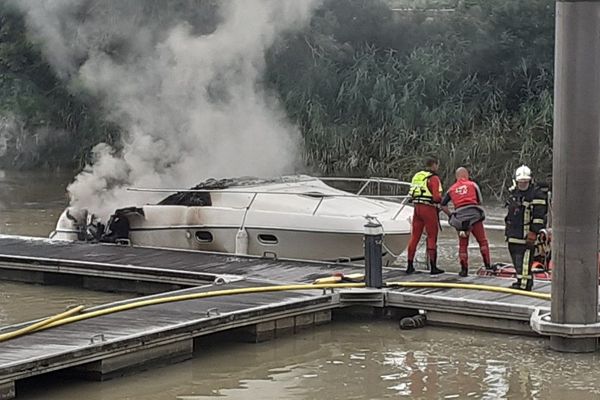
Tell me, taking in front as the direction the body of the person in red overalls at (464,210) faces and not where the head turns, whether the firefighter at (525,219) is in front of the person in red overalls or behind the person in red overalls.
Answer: behind

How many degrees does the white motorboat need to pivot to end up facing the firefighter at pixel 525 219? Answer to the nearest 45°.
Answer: approximately 45° to its right

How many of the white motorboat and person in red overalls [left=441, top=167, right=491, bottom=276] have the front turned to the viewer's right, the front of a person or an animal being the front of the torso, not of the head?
1

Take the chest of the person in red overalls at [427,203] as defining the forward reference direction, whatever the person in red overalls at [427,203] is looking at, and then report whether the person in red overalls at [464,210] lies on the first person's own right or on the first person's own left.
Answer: on the first person's own right

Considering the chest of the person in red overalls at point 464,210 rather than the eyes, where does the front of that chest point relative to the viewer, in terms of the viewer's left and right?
facing away from the viewer

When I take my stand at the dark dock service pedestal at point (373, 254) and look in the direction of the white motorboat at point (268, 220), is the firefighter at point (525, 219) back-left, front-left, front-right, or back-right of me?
back-right

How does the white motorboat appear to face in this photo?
to the viewer's right
